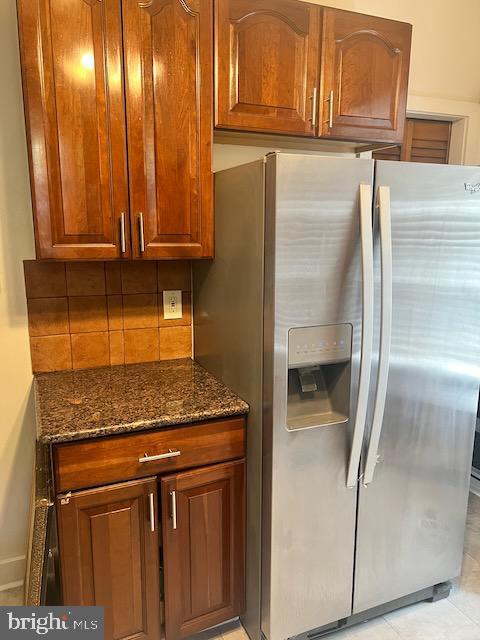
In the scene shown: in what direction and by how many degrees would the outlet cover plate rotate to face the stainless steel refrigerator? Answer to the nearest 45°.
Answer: approximately 45° to its left

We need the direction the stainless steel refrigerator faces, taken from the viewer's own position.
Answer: facing the viewer and to the right of the viewer

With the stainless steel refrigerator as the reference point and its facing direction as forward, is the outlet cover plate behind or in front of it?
behind

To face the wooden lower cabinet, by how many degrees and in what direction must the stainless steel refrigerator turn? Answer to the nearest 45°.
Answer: approximately 90° to its right

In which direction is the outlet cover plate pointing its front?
toward the camera

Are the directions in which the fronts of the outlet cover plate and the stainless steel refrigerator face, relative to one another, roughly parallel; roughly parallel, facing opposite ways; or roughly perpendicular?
roughly parallel

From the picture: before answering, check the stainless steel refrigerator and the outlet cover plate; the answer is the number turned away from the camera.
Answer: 0

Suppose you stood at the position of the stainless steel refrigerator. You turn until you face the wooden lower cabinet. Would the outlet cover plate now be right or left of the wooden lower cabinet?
right
